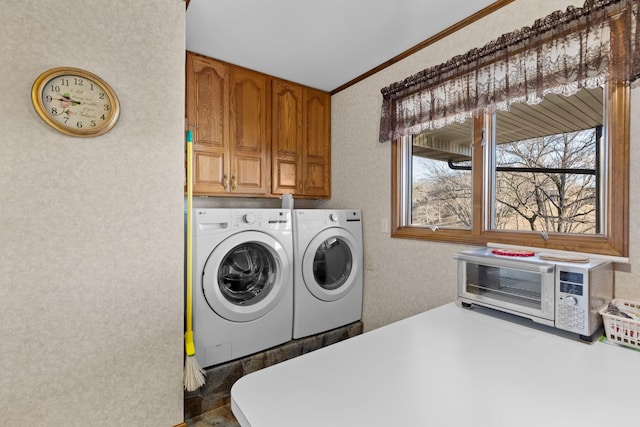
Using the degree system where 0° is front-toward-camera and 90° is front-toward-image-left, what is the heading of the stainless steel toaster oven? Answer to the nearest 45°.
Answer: approximately 45°

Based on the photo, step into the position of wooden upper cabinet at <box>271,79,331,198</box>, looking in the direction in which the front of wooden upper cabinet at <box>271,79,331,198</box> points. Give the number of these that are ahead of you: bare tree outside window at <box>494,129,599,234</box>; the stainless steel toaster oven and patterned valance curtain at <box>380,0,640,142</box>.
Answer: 3

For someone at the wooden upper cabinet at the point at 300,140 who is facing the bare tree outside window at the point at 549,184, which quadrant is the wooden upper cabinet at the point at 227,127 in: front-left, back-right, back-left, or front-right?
back-left

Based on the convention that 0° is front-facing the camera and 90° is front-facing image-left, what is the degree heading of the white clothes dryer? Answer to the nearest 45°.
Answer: approximately 315°

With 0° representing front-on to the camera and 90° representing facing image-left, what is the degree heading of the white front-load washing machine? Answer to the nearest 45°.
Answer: approximately 315°

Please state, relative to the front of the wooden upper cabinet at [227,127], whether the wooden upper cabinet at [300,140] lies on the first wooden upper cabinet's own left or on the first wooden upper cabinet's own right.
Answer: on the first wooden upper cabinet's own left

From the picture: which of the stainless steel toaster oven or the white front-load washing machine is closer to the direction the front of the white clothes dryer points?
the stainless steel toaster oven
